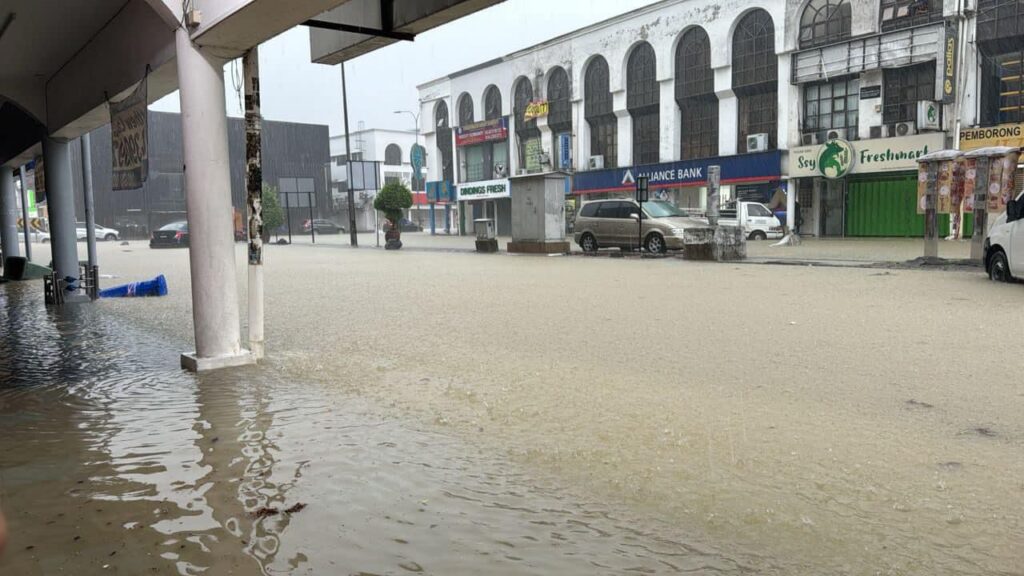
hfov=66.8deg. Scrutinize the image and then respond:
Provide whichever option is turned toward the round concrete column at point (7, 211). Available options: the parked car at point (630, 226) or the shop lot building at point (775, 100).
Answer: the shop lot building

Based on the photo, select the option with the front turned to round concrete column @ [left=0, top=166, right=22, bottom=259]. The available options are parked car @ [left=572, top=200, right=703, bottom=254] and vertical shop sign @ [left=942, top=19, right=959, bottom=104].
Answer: the vertical shop sign

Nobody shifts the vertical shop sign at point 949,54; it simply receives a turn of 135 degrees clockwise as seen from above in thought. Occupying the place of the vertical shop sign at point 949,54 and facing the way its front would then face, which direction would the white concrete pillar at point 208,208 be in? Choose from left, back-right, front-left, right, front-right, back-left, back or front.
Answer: back

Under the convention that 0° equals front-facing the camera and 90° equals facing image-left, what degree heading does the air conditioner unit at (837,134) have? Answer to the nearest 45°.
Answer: approximately 45°

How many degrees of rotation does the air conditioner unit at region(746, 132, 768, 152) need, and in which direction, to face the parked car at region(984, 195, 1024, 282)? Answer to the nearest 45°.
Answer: approximately 45° to its left

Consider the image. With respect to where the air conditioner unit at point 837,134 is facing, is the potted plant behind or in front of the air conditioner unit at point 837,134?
in front

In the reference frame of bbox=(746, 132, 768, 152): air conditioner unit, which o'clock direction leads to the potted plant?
The potted plant is roughly at 1 o'clock from the air conditioner unit.

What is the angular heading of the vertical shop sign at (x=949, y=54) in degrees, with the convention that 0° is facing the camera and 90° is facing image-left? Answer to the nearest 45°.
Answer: approximately 45°

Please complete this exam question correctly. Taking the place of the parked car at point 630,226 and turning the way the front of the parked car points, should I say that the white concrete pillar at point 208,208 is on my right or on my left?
on my right

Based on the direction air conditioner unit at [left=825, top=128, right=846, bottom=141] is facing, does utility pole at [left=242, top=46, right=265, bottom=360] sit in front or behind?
in front

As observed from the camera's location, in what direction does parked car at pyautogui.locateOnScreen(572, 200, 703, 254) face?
facing the viewer and to the right of the viewer

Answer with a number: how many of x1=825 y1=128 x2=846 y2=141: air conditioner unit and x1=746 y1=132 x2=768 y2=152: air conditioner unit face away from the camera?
0

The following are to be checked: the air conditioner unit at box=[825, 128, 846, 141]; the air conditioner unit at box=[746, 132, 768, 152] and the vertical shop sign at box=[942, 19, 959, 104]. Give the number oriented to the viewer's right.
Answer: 0
